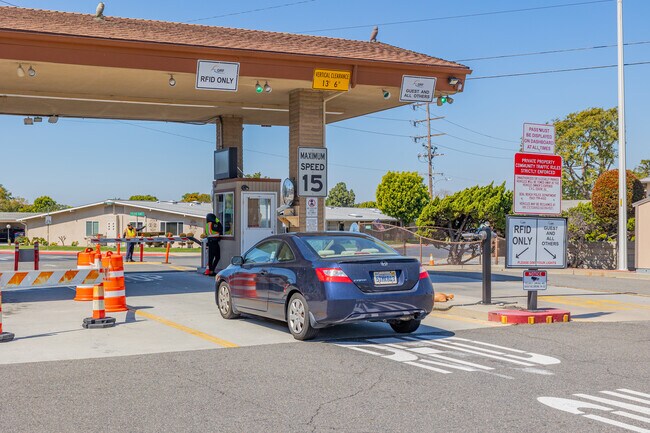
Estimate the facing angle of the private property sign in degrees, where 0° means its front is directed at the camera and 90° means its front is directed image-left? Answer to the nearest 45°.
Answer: approximately 0°

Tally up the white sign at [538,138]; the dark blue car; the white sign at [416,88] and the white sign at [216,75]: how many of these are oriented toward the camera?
3

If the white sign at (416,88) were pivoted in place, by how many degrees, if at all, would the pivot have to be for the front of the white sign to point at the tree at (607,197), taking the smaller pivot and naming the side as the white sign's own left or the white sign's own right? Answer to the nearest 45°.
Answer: approximately 135° to the white sign's own left

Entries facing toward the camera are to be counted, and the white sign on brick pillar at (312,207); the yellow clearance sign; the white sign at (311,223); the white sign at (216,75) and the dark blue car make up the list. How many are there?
4

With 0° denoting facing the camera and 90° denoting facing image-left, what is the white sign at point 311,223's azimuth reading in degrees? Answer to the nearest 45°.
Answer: approximately 0°

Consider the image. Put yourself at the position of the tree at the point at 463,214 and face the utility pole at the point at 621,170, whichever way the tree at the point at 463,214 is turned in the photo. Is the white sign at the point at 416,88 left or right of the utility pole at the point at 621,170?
right

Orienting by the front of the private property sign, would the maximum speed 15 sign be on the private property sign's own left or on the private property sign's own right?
on the private property sign's own right

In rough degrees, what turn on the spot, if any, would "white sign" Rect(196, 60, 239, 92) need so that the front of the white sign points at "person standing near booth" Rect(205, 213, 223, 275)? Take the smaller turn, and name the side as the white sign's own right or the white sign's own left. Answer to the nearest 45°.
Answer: approximately 180°
